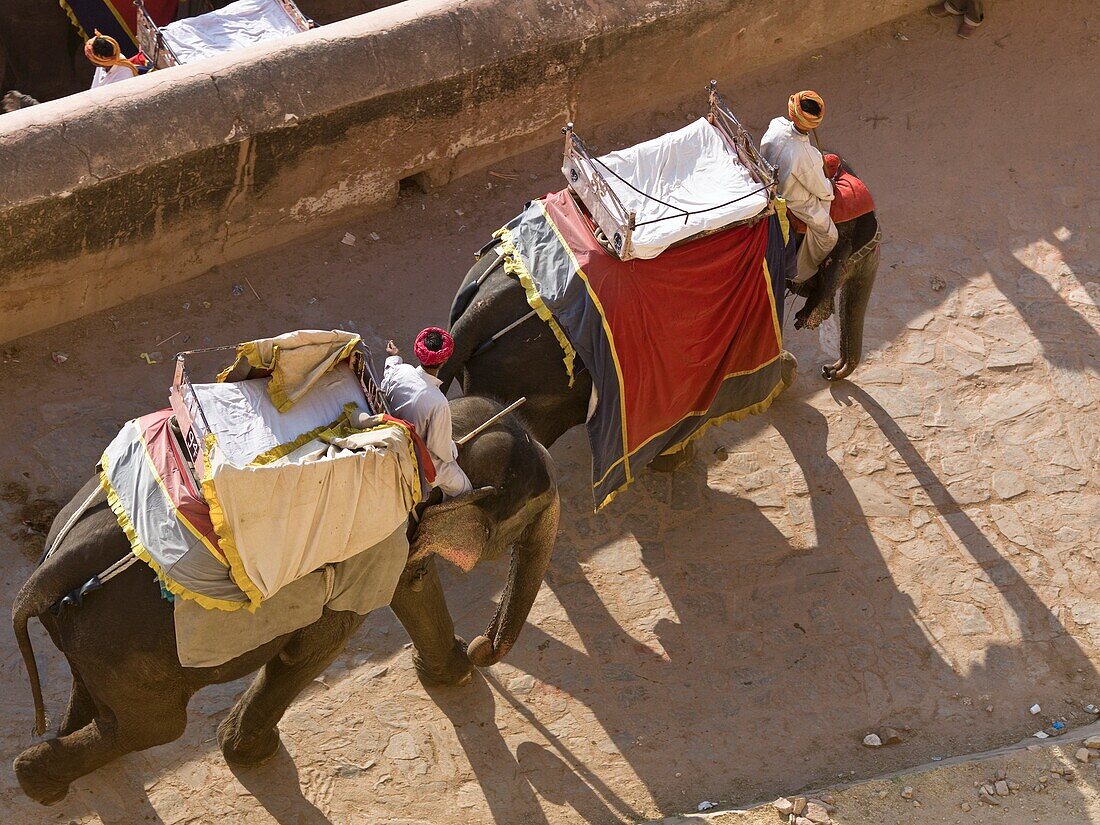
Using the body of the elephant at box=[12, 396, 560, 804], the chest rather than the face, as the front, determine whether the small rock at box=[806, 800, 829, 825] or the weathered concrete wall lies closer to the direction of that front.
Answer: the small rock

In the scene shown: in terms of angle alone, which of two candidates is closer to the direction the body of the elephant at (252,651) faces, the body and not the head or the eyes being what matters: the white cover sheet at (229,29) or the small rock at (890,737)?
the small rock

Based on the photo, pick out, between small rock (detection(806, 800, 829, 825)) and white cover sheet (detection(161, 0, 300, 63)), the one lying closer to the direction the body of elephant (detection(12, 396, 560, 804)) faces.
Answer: the small rock

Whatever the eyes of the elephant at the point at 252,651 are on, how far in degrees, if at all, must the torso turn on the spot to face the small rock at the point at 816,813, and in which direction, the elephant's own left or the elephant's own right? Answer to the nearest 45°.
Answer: approximately 45° to the elephant's own right

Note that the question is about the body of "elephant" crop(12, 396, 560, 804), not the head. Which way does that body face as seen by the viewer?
to the viewer's right

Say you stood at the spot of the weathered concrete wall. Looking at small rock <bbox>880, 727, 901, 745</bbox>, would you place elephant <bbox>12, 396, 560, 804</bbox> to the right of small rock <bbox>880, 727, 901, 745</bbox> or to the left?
right

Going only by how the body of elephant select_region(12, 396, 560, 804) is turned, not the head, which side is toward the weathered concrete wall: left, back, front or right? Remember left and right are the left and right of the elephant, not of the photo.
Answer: left

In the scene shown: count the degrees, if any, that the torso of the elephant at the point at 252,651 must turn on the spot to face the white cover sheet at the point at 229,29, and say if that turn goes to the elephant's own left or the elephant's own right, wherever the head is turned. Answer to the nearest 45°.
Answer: approximately 90° to the elephant's own left
